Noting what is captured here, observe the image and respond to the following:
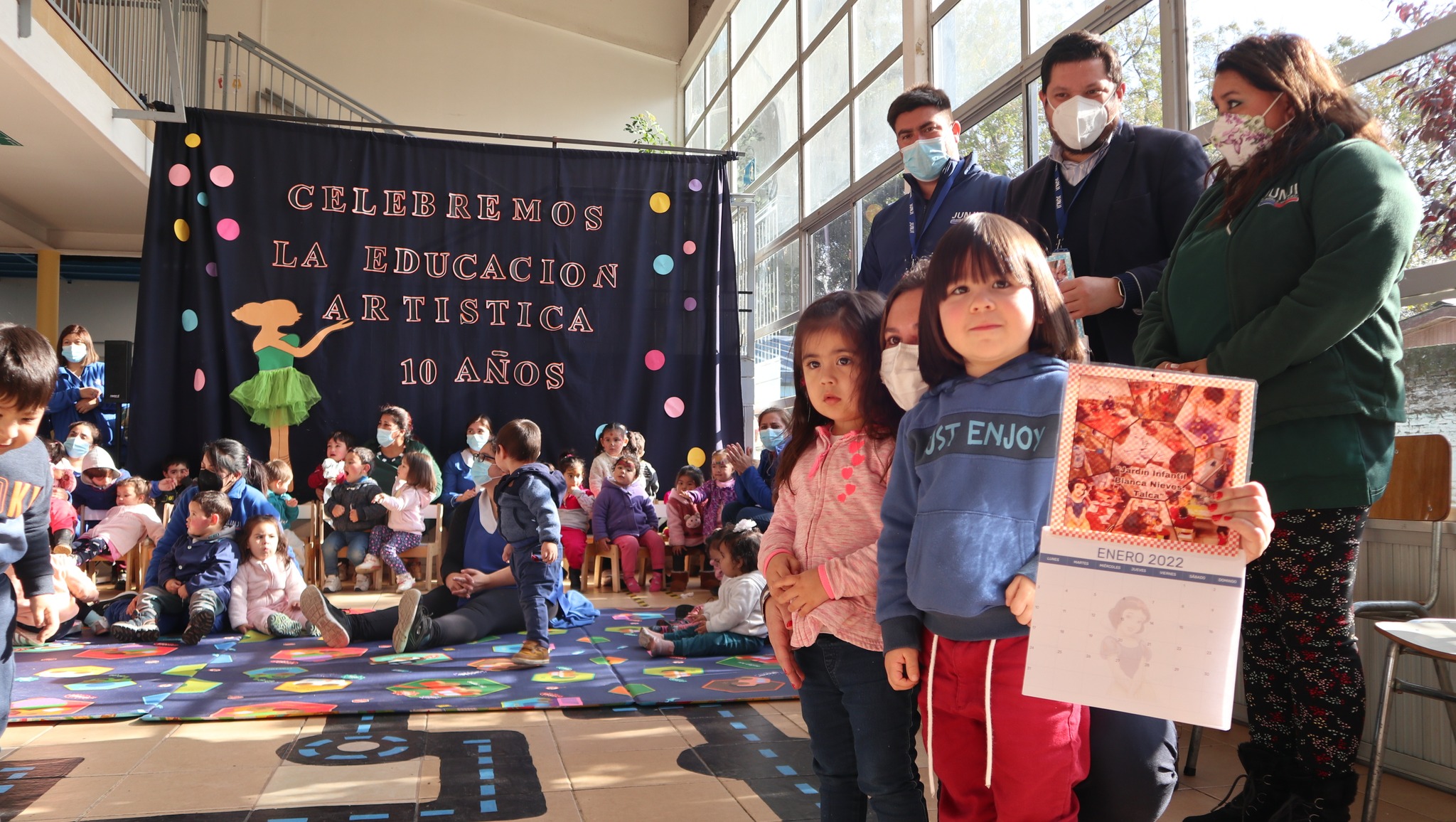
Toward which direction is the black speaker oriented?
toward the camera

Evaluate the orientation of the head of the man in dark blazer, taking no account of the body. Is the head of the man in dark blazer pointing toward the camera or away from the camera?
toward the camera

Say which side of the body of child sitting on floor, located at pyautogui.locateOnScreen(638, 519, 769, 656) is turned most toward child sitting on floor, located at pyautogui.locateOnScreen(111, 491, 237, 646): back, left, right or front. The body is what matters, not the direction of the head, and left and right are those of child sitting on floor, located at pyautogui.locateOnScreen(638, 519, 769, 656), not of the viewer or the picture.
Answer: front

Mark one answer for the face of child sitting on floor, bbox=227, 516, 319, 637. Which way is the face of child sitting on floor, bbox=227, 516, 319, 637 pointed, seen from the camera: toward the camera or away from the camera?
toward the camera

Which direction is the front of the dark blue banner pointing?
toward the camera

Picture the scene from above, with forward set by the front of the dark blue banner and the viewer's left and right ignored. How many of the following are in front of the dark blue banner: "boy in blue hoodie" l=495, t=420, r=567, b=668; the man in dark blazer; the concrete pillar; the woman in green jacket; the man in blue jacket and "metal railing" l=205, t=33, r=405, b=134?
4

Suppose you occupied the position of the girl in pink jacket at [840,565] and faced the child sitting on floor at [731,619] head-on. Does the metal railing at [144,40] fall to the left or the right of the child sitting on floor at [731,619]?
left

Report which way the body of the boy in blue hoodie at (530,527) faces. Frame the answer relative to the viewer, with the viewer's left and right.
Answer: facing to the left of the viewer

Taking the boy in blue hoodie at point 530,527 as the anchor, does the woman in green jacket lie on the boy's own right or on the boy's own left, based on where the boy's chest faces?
on the boy's own left

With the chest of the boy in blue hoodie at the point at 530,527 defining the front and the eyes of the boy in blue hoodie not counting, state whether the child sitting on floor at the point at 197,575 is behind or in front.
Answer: in front

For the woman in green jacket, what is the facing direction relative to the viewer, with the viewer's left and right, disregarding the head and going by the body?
facing the viewer and to the left of the viewer
